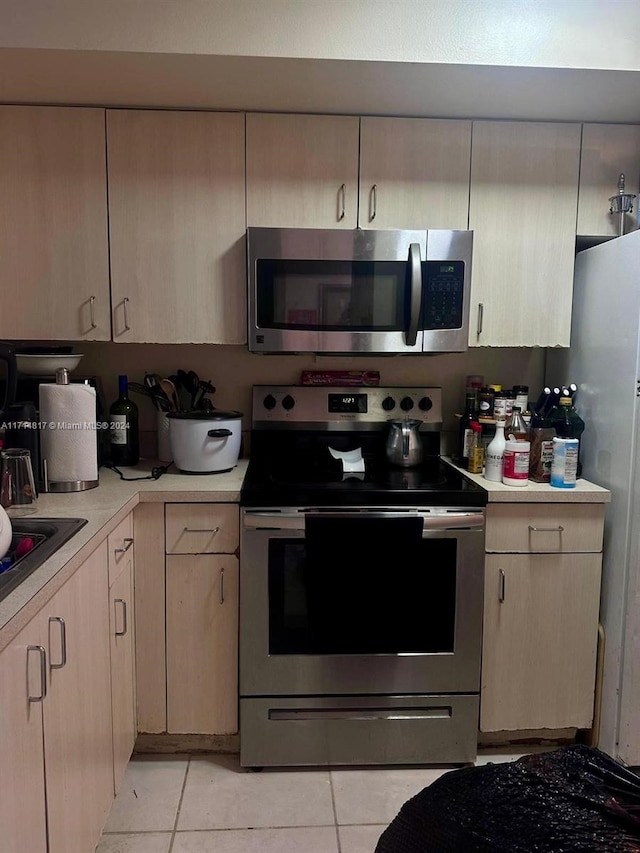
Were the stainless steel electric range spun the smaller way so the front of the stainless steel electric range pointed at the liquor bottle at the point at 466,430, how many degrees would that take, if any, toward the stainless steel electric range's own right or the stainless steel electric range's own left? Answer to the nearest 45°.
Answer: approximately 135° to the stainless steel electric range's own left

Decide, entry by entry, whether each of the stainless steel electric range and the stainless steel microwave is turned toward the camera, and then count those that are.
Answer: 2

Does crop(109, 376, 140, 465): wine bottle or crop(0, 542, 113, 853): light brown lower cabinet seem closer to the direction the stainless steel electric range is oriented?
the light brown lower cabinet

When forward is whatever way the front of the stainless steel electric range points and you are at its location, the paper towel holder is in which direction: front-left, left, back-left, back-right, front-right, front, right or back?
right

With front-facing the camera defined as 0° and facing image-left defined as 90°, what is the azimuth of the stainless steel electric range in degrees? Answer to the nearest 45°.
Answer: approximately 0°

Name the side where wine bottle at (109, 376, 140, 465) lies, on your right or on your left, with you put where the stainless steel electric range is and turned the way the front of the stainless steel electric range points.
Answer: on your right

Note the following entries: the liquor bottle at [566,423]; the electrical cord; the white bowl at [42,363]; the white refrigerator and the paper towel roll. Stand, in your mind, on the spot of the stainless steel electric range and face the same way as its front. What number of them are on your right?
3

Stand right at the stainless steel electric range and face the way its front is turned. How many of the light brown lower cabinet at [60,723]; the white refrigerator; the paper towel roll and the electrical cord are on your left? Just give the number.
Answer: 1

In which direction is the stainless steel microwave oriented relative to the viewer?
toward the camera

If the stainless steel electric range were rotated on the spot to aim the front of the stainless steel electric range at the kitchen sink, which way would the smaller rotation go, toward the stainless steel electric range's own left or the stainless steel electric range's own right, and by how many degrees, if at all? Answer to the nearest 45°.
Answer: approximately 45° to the stainless steel electric range's own right

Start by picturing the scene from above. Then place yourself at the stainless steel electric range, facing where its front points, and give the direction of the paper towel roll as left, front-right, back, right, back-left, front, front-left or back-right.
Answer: right
